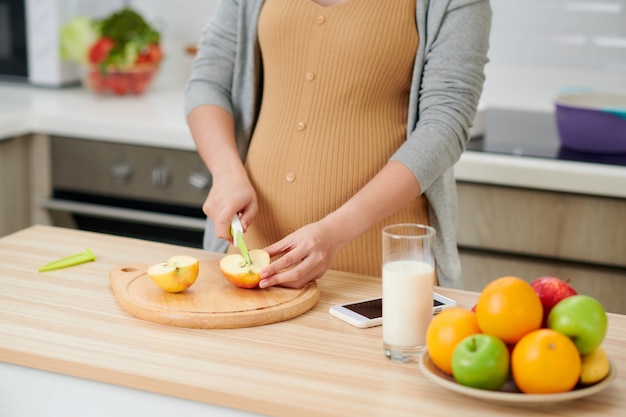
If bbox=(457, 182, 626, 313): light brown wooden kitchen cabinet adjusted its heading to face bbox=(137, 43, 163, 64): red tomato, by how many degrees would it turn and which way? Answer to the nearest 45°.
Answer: approximately 135° to its right

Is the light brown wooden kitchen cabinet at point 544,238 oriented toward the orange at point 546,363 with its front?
yes

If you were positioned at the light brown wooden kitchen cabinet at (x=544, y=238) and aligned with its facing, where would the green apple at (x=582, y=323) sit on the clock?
The green apple is roughly at 12 o'clock from the light brown wooden kitchen cabinet.

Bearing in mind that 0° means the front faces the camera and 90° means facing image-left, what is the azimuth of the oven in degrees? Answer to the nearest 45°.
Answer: approximately 45°

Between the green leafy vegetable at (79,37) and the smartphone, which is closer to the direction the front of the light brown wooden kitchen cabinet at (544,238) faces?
the smartphone

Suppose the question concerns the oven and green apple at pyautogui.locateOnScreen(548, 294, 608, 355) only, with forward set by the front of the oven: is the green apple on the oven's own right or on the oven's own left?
on the oven's own left

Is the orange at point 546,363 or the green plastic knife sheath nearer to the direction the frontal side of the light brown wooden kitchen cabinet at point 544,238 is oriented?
the orange

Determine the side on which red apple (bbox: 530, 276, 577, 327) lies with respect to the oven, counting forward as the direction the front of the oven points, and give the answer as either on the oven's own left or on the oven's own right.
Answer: on the oven's own left
